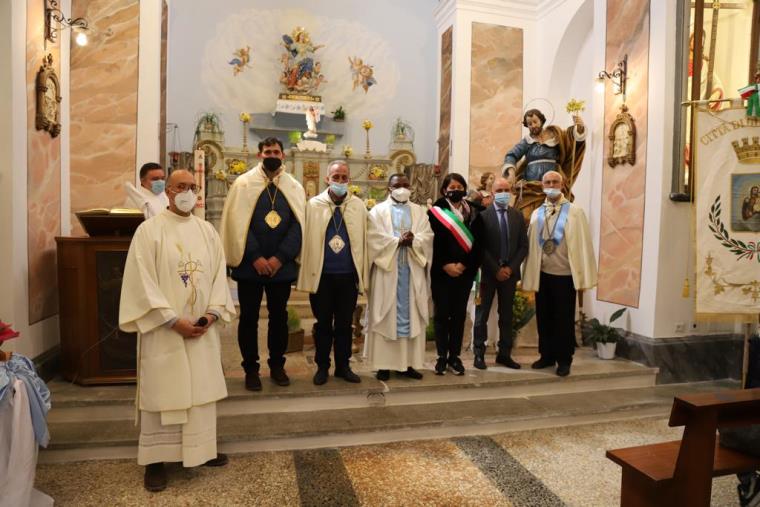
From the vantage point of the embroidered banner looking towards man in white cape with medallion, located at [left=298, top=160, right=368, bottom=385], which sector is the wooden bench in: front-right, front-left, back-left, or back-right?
front-left

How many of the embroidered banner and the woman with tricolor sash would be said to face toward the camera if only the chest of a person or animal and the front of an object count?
2

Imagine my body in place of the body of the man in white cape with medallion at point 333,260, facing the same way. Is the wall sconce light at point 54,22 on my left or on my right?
on my right

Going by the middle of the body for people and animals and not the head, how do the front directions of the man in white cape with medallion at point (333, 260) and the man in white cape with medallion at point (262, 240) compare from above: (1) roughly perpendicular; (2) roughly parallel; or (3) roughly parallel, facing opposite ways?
roughly parallel

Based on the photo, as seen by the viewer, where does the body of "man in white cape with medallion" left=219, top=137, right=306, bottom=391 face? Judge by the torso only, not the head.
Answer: toward the camera

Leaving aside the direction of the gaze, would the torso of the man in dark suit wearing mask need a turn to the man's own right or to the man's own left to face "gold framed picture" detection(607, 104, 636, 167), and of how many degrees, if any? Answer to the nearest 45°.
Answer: approximately 135° to the man's own left

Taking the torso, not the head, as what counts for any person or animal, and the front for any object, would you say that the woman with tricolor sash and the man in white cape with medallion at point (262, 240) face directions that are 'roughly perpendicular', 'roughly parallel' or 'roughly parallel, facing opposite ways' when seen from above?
roughly parallel

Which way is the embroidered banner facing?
toward the camera

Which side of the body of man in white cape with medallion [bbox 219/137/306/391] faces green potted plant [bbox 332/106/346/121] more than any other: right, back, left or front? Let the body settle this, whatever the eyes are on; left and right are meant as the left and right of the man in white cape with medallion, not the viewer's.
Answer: back

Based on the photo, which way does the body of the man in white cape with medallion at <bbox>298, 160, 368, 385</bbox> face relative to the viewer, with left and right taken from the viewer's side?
facing the viewer

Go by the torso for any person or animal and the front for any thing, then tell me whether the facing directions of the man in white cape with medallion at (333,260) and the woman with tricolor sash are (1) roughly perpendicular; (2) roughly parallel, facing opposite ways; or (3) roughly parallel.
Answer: roughly parallel
